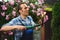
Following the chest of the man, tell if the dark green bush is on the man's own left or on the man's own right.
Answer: on the man's own left

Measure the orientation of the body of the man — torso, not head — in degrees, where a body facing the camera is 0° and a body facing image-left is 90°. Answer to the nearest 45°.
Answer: approximately 315°
